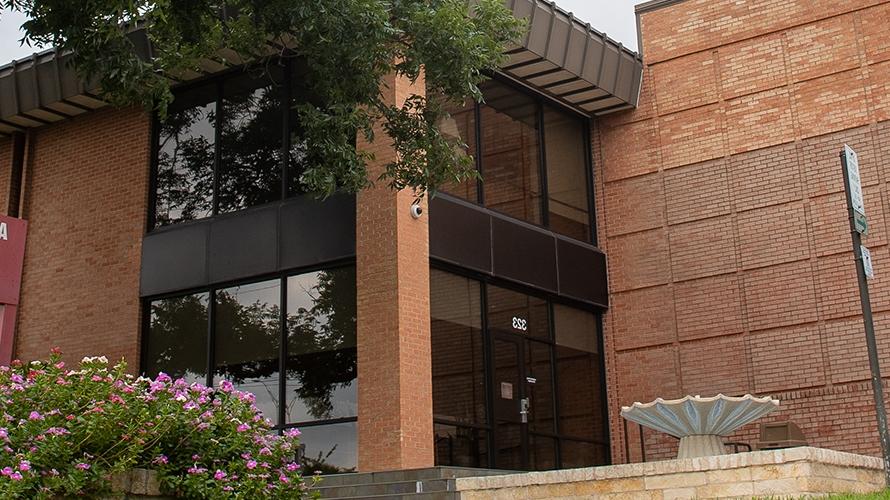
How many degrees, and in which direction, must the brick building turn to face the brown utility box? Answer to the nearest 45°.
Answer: approximately 45° to its left

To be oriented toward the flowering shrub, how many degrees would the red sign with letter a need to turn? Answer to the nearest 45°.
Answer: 0° — it already faces it

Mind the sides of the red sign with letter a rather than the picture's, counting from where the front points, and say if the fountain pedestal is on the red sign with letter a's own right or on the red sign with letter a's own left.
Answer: on the red sign with letter a's own left

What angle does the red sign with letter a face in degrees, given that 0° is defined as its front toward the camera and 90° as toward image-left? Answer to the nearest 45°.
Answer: approximately 0°

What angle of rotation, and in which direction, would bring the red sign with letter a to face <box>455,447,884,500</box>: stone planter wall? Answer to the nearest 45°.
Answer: approximately 45° to its left

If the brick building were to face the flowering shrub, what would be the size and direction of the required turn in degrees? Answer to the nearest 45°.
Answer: approximately 90° to its right

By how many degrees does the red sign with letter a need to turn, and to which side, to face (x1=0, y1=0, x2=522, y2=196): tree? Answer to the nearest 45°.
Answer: approximately 45° to its left

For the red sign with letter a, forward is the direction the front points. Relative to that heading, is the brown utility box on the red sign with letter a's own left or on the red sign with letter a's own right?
on the red sign with letter a's own left
